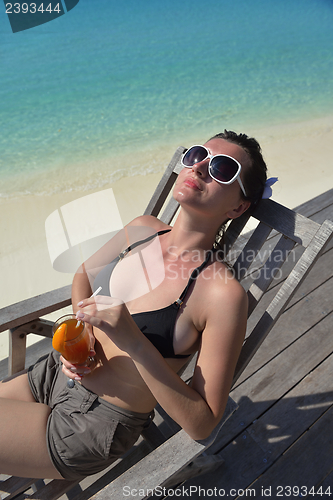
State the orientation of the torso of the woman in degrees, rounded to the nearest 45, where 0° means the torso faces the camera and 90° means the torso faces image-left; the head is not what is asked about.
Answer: approximately 45°

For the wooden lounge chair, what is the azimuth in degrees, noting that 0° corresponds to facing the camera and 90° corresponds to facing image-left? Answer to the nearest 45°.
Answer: approximately 45°
